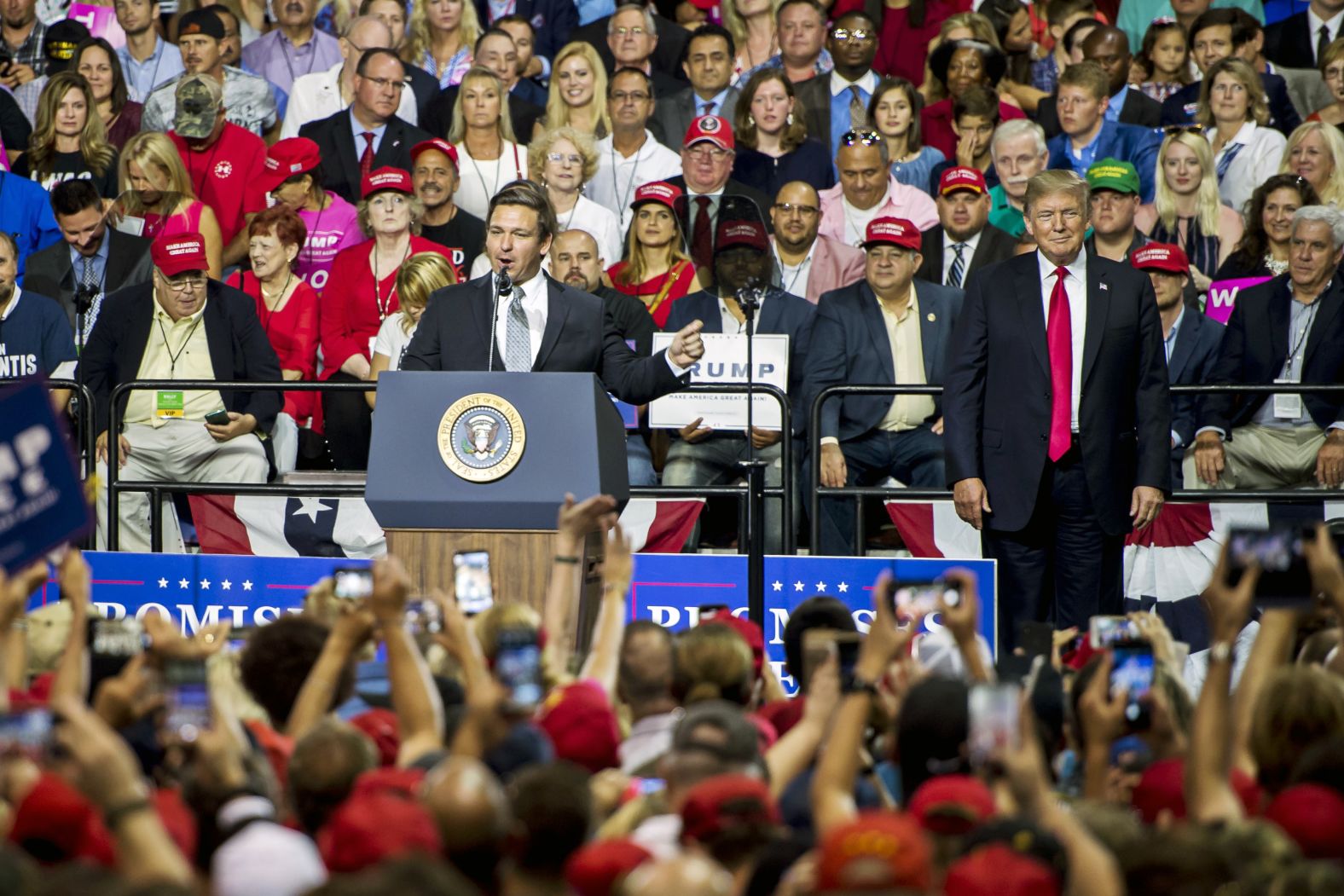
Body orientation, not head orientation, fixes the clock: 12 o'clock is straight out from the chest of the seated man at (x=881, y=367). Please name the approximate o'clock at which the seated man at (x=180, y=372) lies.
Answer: the seated man at (x=180, y=372) is roughly at 3 o'clock from the seated man at (x=881, y=367).

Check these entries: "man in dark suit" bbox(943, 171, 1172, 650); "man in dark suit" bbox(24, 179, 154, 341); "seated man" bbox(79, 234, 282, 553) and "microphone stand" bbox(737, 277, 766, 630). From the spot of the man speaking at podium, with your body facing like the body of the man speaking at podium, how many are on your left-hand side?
2

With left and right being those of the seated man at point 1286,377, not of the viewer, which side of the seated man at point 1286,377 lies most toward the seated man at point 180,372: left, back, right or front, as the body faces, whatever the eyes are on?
right

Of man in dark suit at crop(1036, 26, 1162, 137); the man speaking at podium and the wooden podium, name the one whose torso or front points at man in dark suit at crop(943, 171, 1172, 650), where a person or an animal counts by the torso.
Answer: man in dark suit at crop(1036, 26, 1162, 137)

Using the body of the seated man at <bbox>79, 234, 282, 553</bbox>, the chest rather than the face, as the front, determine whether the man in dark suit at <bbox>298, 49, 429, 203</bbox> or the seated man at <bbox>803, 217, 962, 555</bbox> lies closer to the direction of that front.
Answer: the seated man

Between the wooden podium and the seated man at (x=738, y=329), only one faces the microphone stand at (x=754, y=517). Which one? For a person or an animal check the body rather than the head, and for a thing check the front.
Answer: the seated man

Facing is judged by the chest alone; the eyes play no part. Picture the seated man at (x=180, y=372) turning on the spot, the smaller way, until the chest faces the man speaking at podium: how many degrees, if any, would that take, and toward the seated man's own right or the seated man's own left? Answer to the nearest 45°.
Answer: approximately 45° to the seated man's own left

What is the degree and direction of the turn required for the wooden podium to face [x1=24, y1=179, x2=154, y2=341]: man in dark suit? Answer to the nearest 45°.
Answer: approximately 135° to its right

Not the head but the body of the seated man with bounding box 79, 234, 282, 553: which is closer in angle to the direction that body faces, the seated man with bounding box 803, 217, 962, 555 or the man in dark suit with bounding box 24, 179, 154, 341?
the seated man
